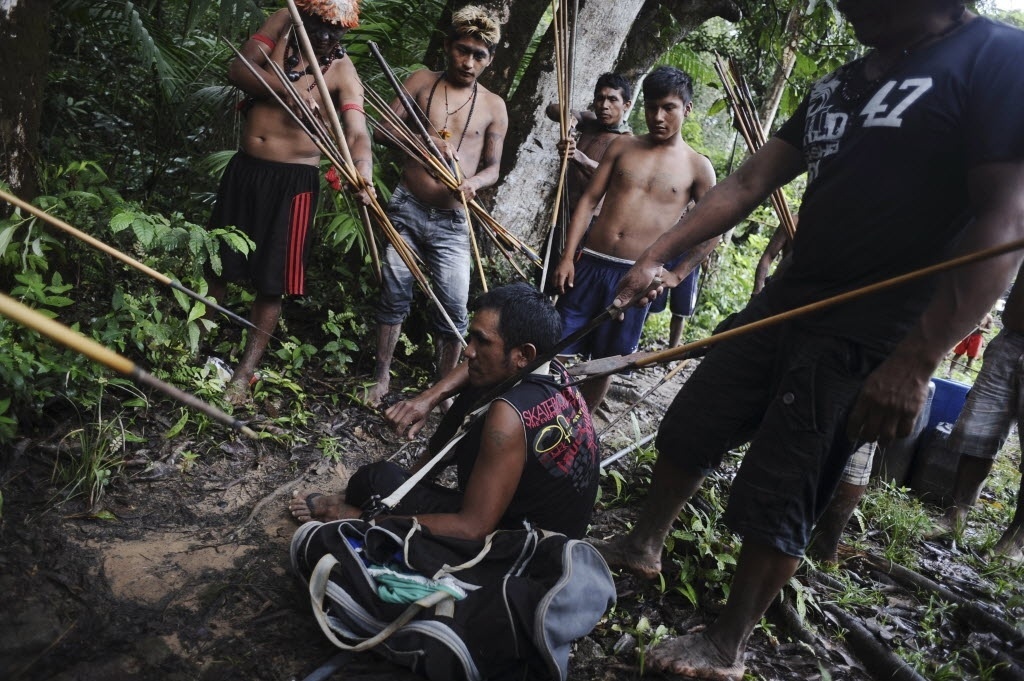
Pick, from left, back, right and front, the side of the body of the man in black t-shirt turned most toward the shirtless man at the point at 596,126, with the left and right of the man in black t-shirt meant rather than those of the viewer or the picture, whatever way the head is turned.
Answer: right

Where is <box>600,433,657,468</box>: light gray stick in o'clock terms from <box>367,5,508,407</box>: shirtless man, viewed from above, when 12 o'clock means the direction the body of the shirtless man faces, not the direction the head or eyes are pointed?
The light gray stick is roughly at 10 o'clock from the shirtless man.

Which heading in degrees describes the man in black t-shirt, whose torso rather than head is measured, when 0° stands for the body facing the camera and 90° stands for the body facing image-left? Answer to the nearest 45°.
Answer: approximately 45°

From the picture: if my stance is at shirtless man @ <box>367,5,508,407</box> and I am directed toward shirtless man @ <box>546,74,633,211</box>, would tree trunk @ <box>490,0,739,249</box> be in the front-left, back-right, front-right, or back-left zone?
front-left

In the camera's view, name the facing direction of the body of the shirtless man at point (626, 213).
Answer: toward the camera

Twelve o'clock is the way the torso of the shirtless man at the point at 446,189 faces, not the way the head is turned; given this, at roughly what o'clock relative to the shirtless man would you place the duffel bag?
The duffel bag is roughly at 12 o'clock from the shirtless man.

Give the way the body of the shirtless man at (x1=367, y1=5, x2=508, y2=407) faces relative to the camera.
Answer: toward the camera
